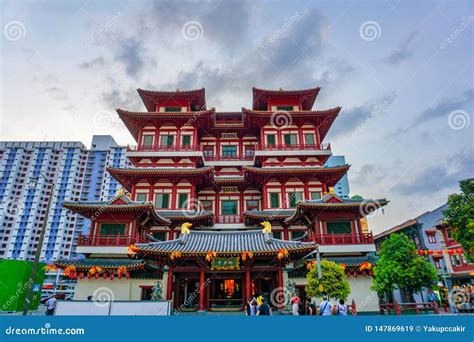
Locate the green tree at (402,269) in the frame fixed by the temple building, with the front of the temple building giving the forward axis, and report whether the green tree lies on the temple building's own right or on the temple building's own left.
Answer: on the temple building's own left

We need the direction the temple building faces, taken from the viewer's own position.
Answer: facing the viewer

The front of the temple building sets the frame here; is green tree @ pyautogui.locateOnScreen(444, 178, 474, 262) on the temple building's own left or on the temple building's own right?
on the temple building's own left

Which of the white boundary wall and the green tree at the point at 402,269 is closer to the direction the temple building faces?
the white boundary wall

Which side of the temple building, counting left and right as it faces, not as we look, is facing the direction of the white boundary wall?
front

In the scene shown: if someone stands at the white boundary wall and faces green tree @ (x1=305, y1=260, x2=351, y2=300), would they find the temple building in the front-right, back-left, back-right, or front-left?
front-left

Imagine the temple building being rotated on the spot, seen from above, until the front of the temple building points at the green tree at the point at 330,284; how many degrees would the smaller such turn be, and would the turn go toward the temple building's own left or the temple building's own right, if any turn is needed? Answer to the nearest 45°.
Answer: approximately 45° to the temple building's own left

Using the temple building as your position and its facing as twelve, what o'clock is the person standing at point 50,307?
The person standing is roughly at 2 o'clock from the temple building.
